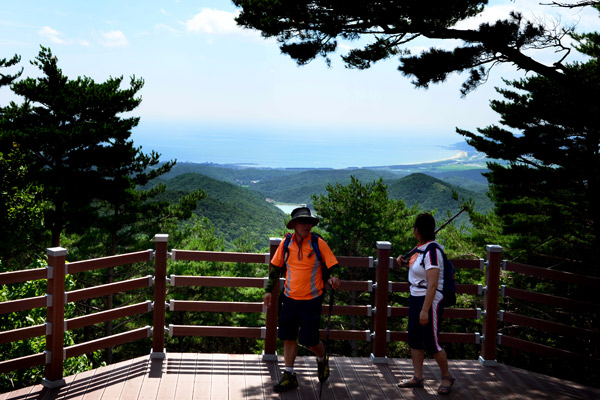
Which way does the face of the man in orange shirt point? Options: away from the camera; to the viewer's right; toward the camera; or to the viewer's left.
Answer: toward the camera

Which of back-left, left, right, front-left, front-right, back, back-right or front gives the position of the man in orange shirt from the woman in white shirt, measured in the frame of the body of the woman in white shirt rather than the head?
front-right

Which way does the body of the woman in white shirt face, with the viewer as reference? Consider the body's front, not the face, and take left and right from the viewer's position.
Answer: facing the viewer and to the left of the viewer
